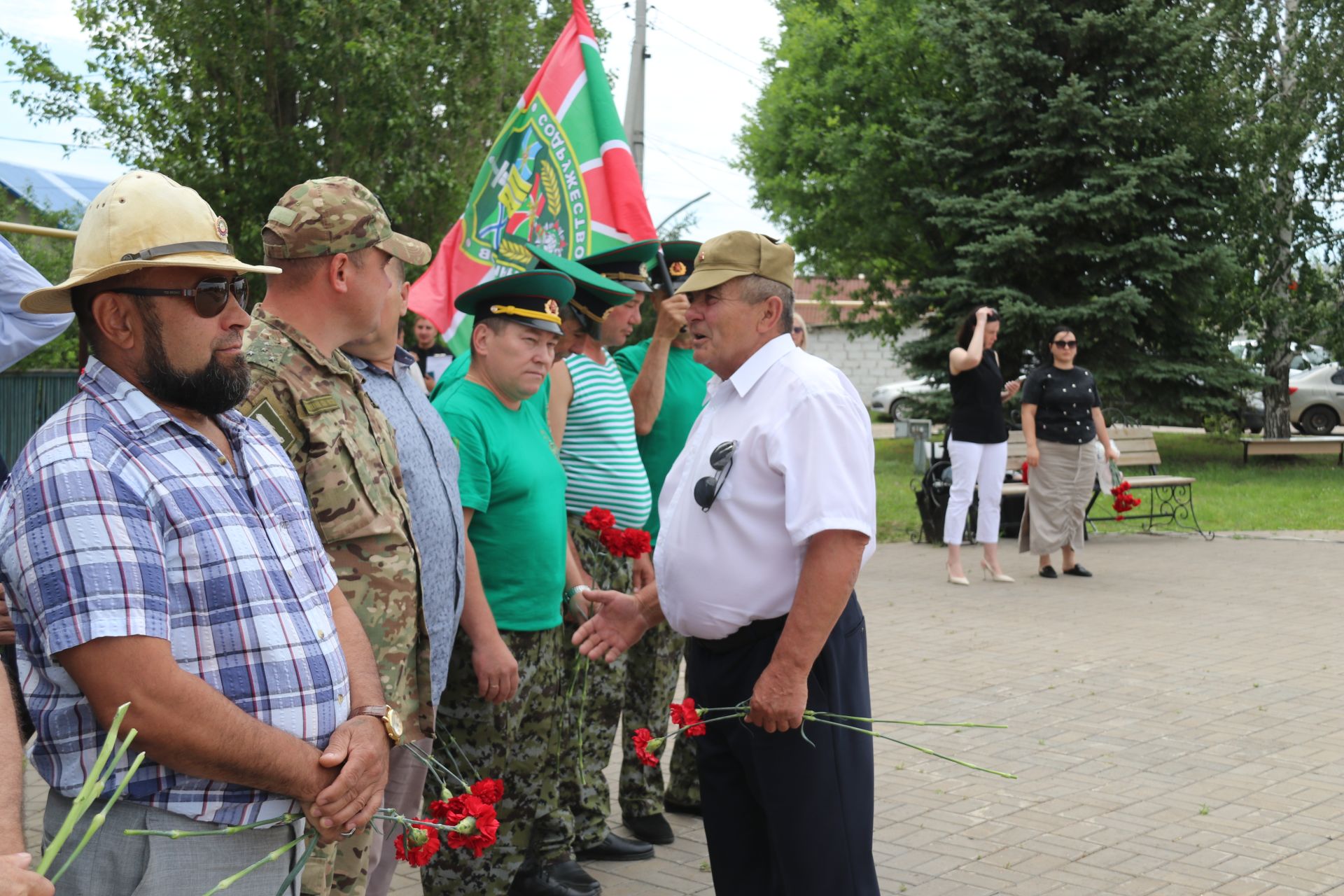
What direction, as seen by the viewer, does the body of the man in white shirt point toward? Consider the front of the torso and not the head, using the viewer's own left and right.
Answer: facing to the left of the viewer

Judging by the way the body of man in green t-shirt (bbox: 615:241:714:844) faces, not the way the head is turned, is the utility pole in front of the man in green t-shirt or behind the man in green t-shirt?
behind

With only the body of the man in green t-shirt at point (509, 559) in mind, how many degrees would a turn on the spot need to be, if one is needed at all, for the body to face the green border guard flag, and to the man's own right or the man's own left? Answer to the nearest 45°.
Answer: approximately 135° to the man's own left

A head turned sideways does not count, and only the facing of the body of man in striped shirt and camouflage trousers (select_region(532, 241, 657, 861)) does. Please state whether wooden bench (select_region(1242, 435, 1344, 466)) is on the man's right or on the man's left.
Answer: on the man's left

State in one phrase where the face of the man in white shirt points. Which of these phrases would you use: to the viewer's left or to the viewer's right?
to the viewer's left

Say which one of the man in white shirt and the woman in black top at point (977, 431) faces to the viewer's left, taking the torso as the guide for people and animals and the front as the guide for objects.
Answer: the man in white shirt

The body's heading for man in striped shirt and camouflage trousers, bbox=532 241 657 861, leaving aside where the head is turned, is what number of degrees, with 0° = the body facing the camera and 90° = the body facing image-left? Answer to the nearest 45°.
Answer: approximately 270°

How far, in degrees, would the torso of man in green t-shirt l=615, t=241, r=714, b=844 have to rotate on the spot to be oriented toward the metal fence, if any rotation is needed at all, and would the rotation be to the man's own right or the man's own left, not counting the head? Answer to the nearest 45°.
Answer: approximately 180°

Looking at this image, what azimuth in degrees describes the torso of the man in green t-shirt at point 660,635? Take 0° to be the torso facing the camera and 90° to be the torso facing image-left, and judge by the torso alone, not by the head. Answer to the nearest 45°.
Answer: approximately 315°

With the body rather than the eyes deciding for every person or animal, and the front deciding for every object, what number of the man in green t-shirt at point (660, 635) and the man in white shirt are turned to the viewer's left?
1

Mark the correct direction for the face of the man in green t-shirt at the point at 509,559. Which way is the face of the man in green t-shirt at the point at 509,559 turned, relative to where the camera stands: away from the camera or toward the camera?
toward the camera

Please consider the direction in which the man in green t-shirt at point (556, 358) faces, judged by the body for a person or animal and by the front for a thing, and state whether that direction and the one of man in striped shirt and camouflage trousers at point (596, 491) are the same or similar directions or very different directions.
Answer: same or similar directions

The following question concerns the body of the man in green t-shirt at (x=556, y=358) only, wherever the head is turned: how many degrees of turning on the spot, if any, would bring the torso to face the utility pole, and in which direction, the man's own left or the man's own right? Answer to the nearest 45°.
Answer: approximately 90° to the man's own left

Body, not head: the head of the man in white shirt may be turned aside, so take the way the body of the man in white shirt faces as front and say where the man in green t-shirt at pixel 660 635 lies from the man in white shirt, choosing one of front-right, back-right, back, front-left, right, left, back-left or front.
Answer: right
